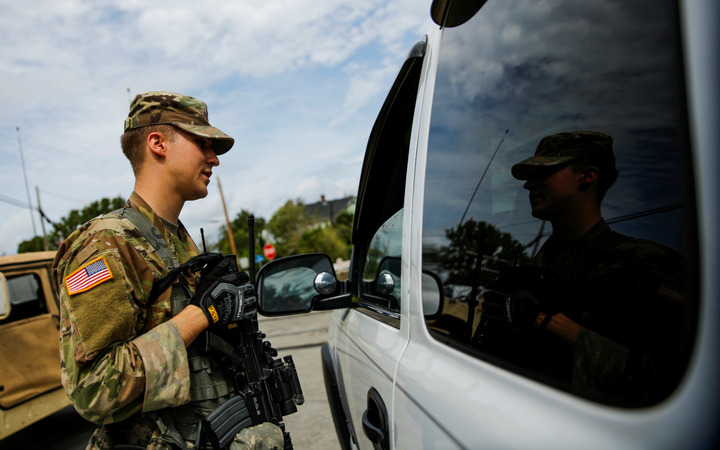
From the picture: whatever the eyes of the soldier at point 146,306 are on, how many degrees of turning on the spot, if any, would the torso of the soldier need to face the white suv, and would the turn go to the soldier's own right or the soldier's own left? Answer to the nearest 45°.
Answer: approximately 45° to the soldier's own right

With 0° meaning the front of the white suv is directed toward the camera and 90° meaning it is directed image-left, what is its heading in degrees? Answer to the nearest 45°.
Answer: approximately 135°

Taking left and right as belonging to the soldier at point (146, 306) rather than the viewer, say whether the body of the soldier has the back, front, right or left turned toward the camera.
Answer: right

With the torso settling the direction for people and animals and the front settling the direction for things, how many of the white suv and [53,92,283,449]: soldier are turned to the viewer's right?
1

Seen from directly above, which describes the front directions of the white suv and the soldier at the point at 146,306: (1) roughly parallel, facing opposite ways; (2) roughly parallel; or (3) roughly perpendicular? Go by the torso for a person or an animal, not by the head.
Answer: roughly perpendicular

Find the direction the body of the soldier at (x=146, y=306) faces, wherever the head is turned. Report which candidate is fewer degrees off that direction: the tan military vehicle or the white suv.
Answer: the white suv

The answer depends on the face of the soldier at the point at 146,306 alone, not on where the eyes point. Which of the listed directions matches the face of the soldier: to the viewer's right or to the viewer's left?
to the viewer's right
